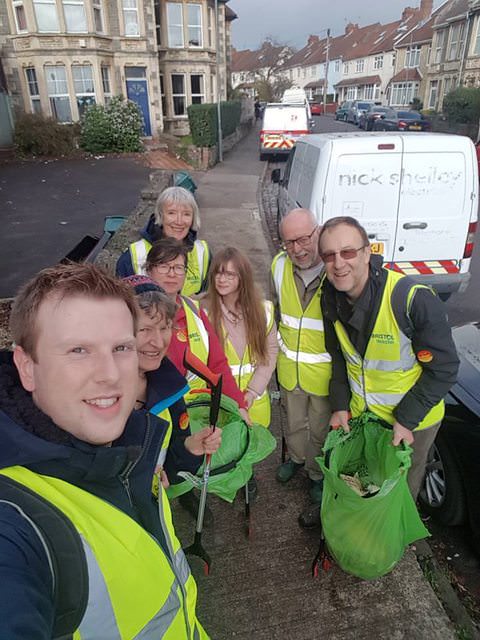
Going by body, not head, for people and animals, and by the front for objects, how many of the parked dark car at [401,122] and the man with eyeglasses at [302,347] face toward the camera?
1

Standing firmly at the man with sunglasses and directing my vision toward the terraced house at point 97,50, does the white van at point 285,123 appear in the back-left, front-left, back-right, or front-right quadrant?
front-right

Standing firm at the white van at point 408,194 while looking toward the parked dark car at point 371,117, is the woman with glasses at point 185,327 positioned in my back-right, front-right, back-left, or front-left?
back-left

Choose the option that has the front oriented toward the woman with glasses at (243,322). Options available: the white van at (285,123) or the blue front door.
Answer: the blue front door

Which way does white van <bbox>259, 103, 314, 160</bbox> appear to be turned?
away from the camera

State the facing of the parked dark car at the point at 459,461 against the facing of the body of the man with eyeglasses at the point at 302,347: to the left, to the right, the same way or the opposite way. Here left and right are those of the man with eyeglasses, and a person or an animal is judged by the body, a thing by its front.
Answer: the opposite way

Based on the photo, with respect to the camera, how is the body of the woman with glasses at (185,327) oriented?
toward the camera

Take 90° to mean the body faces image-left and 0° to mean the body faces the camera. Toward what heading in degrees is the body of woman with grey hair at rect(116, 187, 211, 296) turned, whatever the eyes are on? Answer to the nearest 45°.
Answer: approximately 0°

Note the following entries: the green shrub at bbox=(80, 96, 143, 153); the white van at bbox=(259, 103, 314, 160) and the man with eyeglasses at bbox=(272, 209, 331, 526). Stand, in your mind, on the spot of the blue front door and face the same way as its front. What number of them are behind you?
0

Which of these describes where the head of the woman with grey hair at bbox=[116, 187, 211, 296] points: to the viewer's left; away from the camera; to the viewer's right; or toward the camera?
toward the camera

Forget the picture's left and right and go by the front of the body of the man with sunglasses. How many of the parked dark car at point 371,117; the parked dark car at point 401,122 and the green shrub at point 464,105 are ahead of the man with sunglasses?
0

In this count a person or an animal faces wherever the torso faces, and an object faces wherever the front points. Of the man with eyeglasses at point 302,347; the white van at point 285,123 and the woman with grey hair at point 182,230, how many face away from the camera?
1

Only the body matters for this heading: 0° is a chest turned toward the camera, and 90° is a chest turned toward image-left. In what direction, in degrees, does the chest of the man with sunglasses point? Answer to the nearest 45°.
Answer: approximately 45°

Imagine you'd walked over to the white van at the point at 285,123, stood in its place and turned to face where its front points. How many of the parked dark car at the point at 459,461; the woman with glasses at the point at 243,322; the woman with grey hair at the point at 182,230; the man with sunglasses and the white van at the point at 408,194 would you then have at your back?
5

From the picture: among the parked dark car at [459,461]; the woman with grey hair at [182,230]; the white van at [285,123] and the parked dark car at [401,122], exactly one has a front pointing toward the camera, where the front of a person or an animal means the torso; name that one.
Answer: the woman with grey hair

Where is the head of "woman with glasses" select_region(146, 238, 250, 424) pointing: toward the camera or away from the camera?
toward the camera

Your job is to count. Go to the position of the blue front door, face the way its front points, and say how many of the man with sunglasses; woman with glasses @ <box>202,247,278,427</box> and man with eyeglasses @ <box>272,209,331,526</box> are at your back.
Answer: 0

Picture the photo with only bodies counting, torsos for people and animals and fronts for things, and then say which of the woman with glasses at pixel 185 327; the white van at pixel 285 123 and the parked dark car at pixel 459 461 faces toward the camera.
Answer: the woman with glasses
